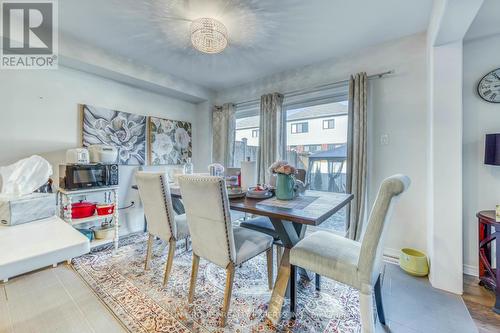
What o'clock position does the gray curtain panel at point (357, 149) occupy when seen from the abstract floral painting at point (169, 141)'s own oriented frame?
The gray curtain panel is roughly at 12 o'clock from the abstract floral painting.

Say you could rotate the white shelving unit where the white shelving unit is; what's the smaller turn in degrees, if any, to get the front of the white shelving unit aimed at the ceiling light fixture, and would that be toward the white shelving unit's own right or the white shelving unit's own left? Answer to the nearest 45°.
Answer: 0° — it already faces it

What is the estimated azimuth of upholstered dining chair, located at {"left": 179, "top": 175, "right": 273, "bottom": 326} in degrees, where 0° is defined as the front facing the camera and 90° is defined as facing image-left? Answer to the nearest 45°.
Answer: approximately 225°

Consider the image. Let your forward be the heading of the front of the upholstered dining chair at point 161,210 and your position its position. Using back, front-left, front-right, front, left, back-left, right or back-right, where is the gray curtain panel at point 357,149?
front-right

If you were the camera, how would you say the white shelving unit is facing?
facing the viewer and to the right of the viewer

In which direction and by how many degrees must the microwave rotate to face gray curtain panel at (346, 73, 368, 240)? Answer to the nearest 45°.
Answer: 0° — it already faces it

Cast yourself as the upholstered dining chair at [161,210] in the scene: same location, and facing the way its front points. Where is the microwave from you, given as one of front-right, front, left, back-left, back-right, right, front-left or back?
left

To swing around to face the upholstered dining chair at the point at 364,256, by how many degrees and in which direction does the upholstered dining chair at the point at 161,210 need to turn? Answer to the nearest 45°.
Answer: approximately 90° to its right

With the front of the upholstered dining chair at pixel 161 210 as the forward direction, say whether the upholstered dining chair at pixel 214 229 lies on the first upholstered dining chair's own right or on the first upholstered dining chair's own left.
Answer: on the first upholstered dining chair's own right

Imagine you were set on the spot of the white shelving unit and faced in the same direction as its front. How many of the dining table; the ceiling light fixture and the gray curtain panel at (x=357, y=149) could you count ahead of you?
3

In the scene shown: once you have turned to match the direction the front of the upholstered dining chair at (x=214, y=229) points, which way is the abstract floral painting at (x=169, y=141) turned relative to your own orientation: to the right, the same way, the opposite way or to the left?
to the right

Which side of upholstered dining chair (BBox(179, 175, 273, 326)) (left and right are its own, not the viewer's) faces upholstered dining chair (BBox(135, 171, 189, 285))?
left

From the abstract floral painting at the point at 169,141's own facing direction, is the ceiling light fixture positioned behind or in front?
in front

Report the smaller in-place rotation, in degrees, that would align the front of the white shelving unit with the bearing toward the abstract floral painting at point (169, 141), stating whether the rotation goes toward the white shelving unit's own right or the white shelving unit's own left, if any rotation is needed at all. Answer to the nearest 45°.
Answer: approximately 90° to the white shelving unit's own left

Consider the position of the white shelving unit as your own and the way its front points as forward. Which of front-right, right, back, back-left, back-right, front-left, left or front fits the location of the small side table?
front

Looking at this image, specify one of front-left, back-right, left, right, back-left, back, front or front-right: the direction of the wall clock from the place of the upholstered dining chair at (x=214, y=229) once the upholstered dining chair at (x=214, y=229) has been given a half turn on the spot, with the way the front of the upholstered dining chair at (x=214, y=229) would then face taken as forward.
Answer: back-left

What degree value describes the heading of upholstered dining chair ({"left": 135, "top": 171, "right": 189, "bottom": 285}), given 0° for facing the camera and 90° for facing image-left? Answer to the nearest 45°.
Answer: approximately 225°
